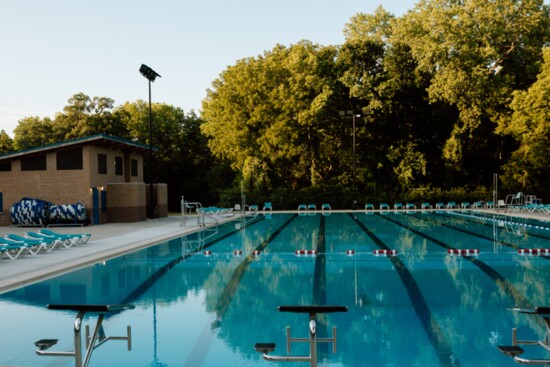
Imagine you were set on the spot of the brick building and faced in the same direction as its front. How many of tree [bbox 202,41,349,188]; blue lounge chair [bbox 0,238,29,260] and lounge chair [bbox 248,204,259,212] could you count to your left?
2

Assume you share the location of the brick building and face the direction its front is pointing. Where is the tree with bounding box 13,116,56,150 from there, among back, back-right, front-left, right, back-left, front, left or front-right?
back-left

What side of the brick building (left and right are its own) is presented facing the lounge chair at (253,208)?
left

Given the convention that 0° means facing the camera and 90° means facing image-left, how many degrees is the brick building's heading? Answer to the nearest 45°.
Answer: approximately 315°

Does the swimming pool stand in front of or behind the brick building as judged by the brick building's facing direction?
in front

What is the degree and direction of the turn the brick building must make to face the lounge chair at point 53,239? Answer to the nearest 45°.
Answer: approximately 45° to its right

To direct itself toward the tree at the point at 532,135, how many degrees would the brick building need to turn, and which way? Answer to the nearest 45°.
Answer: approximately 45° to its left

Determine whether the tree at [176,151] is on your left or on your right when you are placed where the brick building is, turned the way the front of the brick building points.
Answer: on your left

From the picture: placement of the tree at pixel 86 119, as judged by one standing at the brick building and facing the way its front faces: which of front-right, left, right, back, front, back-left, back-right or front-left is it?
back-left

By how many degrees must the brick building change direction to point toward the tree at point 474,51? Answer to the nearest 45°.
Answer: approximately 45° to its left

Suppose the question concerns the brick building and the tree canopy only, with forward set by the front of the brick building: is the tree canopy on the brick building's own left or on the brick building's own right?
on the brick building's own left
